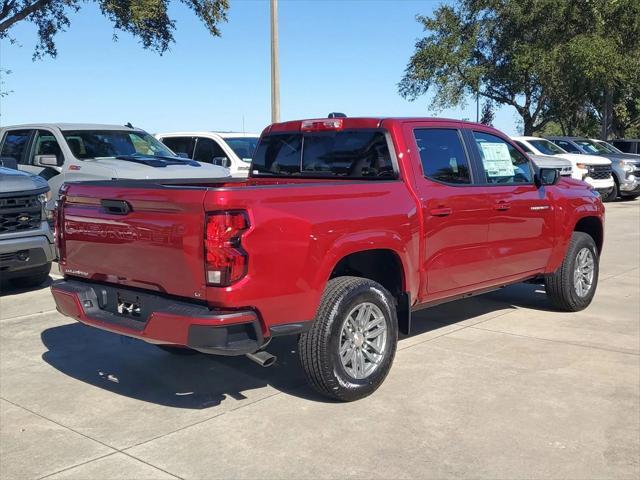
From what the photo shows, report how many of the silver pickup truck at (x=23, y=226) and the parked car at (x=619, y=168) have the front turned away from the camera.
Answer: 0

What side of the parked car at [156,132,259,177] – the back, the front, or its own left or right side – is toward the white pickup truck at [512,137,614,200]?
left

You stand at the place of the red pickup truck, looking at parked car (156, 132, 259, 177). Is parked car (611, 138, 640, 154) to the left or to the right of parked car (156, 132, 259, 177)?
right

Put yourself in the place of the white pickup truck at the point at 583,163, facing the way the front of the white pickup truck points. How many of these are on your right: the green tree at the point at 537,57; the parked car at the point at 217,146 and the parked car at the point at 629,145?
1

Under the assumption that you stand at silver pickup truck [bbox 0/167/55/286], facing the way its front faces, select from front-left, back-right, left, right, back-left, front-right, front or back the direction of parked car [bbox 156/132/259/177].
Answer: left

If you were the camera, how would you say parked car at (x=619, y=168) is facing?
facing the viewer and to the right of the viewer

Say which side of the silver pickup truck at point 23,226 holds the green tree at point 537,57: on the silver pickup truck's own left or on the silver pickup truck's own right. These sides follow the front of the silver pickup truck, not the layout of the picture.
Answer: on the silver pickup truck's own left

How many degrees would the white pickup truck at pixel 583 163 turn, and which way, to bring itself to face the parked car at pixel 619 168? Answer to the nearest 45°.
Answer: approximately 90° to its left

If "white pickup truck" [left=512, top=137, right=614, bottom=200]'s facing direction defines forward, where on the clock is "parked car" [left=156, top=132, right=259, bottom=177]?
The parked car is roughly at 3 o'clock from the white pickup truck.

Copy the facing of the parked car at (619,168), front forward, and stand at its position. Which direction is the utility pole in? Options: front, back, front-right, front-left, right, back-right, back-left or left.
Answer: right

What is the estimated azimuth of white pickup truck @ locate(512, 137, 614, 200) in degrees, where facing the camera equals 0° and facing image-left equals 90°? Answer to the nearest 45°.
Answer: approximately 315°
